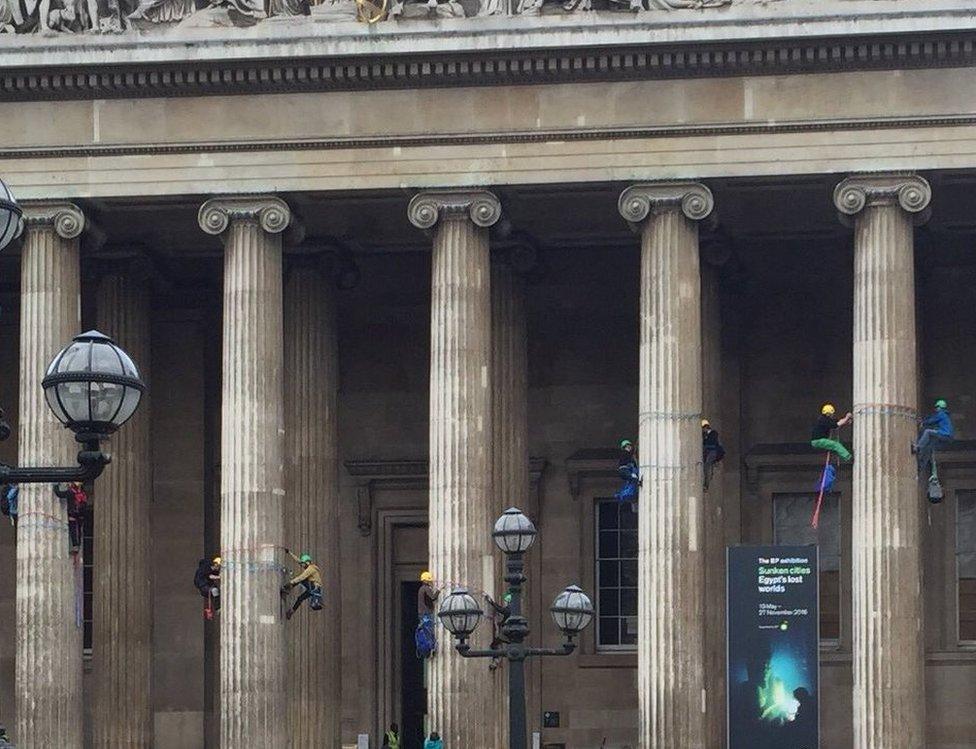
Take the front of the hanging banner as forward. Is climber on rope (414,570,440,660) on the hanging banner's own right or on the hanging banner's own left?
on the hanging banner's own right

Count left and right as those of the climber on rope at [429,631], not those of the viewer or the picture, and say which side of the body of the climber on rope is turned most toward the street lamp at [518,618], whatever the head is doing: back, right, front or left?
right

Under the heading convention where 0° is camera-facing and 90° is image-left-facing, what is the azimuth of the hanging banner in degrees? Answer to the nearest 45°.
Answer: approximately 0°

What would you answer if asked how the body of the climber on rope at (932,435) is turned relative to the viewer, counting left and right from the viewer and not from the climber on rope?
facing to the left of the viewer

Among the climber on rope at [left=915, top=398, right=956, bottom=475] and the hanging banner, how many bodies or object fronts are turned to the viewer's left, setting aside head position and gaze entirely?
1

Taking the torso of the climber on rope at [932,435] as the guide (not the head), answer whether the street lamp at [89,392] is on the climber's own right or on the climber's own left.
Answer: on the climber's own left

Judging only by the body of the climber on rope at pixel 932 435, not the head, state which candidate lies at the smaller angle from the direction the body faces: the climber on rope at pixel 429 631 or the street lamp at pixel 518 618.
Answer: the climber on rope
